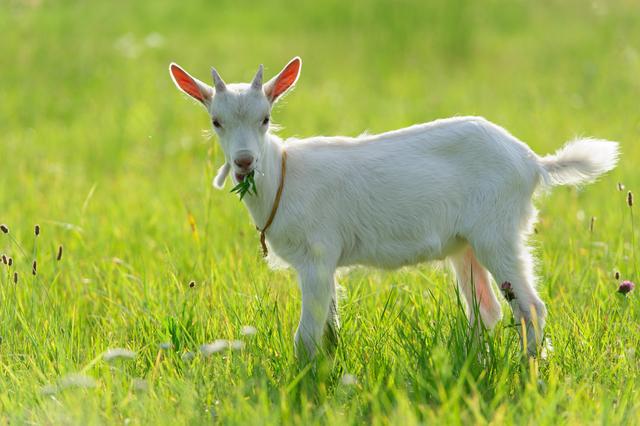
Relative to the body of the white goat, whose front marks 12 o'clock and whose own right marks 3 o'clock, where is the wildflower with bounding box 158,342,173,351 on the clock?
The wildflower is roughly at 11 o'clock from the white goat.

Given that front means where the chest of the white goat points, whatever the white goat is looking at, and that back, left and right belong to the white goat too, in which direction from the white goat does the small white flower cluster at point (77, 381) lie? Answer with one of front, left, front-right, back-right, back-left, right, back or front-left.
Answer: front-left

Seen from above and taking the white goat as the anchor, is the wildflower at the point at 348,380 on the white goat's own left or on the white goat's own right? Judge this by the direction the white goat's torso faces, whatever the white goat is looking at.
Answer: on the white goat's own left

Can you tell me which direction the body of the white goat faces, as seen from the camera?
to the viewer's left

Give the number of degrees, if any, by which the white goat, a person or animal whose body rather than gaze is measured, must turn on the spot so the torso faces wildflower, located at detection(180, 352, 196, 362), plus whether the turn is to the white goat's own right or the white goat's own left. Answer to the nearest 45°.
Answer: approximately 45° to the white goat's own left

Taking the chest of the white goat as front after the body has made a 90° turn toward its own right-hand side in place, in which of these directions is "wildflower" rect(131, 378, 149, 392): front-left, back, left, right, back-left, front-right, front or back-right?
back-left
